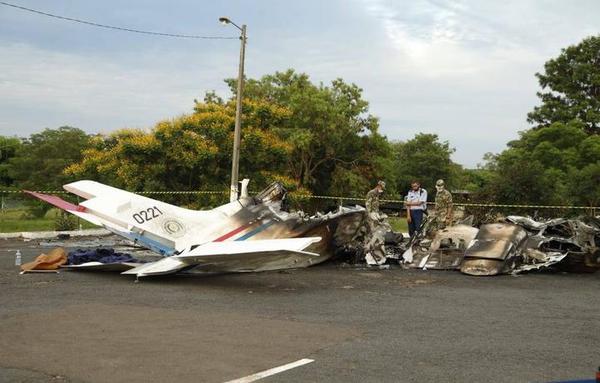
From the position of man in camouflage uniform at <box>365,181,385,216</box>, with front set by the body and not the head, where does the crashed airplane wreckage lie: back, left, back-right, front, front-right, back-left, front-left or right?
back-right

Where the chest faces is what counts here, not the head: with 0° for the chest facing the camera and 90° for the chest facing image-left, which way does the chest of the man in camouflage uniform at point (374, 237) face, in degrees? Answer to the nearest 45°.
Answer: approximately 270°

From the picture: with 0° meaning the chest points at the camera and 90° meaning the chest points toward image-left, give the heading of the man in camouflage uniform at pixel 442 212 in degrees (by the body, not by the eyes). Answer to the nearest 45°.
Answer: approximately 45°

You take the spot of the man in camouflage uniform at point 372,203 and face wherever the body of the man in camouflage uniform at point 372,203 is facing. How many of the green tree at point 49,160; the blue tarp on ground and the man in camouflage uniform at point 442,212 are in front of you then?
1

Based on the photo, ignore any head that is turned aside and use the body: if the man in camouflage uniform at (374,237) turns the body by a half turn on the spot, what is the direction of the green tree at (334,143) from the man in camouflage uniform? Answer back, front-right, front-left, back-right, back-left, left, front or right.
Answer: right

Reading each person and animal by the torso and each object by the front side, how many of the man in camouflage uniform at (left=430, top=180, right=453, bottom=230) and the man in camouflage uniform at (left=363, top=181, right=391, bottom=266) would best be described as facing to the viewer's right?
1

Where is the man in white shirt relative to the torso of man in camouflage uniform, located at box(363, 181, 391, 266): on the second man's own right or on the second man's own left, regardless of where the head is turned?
on the second man's own left

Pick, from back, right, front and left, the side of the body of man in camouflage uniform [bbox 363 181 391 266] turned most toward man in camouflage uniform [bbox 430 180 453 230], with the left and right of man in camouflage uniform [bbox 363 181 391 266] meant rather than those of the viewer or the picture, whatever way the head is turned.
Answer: front

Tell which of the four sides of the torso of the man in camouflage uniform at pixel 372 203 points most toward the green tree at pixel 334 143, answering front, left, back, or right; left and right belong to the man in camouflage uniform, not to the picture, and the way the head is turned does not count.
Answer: left

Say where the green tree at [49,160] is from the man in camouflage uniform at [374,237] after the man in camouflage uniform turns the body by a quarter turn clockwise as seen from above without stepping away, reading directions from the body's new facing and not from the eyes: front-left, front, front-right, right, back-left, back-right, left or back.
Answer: back-right
